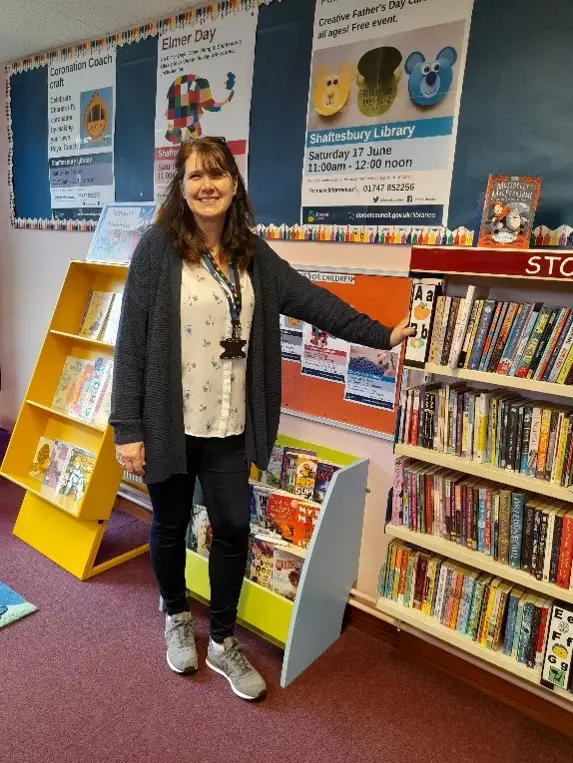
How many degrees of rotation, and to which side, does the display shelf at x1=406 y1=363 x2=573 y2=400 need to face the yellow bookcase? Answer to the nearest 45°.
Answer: approximately 45° to its right

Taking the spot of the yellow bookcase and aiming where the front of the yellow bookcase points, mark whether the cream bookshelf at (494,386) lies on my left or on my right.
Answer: on my left

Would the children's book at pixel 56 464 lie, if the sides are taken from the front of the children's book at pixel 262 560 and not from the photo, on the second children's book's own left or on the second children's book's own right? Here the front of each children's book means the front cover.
on the second children's book's own right

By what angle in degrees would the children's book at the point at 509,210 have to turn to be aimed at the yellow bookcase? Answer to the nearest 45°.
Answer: approximately 90° to its right

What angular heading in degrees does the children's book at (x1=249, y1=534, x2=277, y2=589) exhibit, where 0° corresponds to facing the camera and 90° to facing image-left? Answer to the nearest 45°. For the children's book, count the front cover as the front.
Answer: approximately 45°
